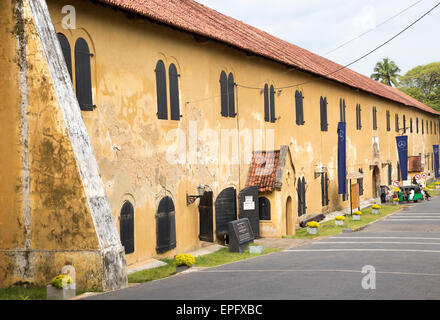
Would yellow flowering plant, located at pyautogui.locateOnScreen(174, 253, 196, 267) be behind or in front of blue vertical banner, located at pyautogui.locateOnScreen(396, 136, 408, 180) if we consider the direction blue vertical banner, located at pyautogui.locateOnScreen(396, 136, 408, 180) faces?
in front

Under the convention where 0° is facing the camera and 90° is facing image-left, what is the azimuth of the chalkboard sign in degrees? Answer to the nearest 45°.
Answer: approximately 315°

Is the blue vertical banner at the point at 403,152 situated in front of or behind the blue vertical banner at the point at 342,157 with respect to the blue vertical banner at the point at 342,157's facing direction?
behind

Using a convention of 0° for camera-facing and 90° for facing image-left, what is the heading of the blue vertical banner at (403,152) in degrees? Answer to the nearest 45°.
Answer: approximately 0°

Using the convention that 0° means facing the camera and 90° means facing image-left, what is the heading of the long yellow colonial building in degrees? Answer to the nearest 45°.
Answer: approximately 315°

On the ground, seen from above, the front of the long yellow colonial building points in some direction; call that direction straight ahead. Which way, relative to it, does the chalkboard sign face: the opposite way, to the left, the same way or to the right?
the same way

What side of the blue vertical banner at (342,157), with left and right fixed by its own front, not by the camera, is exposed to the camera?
front

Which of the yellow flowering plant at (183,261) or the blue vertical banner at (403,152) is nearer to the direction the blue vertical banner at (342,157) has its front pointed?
the yellow flowering plant
